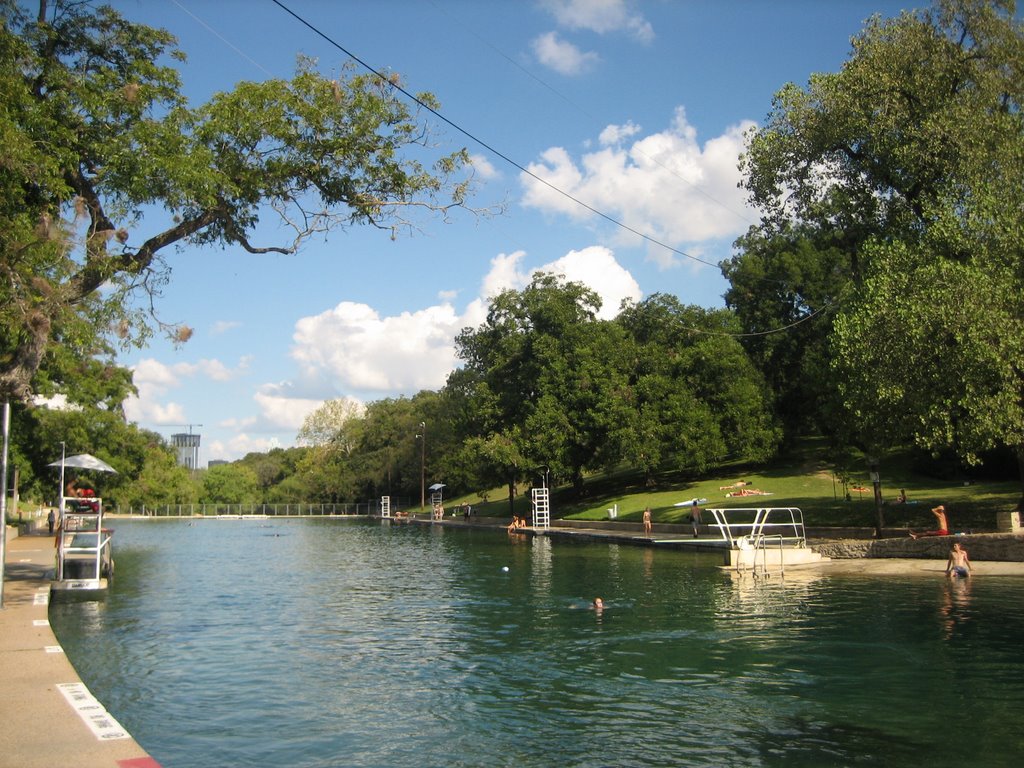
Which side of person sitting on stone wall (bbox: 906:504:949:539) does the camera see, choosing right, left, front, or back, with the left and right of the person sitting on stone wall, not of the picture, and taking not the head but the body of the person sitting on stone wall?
left
